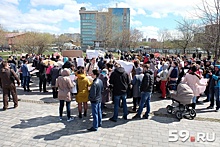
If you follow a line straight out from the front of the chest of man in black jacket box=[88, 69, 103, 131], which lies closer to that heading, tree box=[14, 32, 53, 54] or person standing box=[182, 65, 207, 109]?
the tree

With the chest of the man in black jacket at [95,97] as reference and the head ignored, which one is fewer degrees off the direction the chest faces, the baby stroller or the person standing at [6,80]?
the person standing

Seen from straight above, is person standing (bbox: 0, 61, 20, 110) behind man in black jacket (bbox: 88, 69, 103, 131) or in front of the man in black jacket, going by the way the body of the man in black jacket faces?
in front
